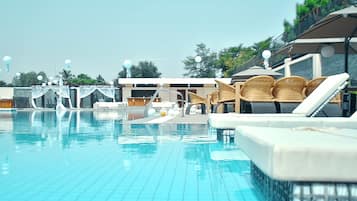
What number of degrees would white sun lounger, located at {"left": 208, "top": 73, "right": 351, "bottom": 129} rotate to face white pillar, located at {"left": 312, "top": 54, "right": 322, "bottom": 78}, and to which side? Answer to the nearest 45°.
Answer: approximately 90° to its right

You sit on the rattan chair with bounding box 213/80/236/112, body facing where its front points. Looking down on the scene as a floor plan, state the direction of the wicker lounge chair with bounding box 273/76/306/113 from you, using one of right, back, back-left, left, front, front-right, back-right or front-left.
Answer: front-right

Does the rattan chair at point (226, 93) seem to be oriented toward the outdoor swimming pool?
no

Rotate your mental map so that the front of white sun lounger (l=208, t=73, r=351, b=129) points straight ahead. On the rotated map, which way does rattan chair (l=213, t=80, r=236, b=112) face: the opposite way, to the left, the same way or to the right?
the opposite way

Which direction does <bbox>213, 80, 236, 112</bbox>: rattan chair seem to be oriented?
to the viewer's right

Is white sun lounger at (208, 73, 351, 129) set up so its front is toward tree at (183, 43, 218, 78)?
no

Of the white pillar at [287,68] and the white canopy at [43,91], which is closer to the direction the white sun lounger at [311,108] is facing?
the white canopy

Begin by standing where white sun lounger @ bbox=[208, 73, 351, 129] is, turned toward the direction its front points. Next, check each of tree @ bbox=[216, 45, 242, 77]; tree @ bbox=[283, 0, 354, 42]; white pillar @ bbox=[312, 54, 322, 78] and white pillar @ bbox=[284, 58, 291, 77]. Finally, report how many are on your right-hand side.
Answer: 4

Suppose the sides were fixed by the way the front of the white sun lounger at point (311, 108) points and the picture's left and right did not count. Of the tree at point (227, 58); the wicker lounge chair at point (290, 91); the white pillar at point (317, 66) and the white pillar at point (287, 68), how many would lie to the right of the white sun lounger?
4

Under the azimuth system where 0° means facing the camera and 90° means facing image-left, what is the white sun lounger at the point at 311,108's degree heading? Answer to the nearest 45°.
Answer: approximately 90°

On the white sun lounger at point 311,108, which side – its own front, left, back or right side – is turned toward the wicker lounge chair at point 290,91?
right

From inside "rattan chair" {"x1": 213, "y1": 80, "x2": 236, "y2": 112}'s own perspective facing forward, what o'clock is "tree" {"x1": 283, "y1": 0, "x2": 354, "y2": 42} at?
The tree is roughly at 10 o'clock from the rattan chair.

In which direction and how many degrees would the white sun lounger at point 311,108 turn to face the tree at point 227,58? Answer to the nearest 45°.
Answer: approximately 90° to its right

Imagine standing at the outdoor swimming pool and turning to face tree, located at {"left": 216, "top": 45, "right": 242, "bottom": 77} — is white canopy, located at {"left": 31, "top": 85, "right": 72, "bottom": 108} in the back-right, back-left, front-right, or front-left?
front-left
